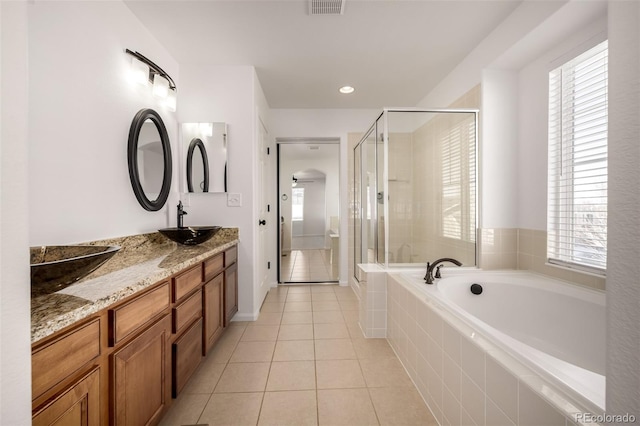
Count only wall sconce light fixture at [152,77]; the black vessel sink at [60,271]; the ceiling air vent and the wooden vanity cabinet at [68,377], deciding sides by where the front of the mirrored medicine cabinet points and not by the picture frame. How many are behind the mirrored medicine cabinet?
0

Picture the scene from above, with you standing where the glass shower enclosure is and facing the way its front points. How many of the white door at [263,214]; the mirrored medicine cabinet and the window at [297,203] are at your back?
0

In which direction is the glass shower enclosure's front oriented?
to the viewer's left

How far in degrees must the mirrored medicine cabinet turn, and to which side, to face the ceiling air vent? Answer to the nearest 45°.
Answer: approximately 45° to its left

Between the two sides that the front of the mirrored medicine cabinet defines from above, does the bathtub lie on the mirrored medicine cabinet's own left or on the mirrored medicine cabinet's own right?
on the mirrored medicine cabinet's own left

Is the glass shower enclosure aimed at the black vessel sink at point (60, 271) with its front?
no

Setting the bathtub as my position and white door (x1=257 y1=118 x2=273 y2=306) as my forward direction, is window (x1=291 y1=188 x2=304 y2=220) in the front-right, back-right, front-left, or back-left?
front-right

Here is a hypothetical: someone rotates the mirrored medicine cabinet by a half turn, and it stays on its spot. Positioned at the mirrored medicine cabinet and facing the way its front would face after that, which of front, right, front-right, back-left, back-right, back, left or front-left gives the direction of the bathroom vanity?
back

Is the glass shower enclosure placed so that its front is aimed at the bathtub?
no

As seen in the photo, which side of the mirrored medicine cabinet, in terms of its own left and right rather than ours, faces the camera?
front

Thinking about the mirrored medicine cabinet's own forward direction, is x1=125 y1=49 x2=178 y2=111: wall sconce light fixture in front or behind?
in front

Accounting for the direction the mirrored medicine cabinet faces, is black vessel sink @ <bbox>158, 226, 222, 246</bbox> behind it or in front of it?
in front

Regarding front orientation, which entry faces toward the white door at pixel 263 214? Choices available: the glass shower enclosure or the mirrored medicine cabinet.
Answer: the glass shower enclosure

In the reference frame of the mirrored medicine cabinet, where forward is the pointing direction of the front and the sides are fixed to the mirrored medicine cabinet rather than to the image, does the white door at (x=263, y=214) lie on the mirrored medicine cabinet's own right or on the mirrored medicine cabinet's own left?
on the mirrored medicine cabinet's own left

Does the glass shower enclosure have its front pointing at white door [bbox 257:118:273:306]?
yes

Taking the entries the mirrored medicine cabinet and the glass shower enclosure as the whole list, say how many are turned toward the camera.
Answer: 1

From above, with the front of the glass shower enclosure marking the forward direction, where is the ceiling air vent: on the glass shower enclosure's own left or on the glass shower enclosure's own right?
on the glass shower enclosure's own left
